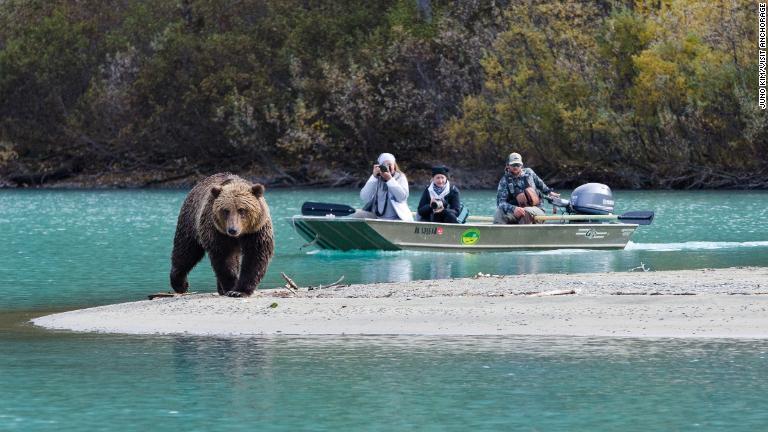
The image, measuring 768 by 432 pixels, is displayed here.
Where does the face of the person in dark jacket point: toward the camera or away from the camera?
toward the camera

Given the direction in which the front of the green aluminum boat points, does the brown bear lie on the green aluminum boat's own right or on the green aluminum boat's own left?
on the green aluminum boat's own left

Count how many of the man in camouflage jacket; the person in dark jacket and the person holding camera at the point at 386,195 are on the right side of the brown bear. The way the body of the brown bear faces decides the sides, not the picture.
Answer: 0

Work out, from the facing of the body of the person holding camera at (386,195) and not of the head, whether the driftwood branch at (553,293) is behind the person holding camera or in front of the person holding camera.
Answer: in front

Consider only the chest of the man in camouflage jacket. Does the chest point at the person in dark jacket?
no

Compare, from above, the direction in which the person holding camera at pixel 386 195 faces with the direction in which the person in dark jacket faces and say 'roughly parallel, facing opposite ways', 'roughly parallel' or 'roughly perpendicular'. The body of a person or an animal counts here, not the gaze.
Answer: roughly parallel

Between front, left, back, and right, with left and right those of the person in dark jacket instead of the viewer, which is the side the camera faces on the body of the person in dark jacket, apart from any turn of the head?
front

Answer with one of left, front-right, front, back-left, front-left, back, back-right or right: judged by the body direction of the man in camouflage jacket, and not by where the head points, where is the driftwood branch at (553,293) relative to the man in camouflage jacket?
front

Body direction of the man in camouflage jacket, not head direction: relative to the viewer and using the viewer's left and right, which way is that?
facing the viewer

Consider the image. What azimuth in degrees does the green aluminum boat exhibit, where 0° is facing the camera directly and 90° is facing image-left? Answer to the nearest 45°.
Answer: approximately 90°

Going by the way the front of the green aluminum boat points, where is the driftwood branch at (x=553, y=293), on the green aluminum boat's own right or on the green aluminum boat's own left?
on the green aluminum boat's own left

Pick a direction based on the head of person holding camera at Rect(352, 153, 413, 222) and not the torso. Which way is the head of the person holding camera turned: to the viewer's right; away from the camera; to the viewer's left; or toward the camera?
toward the camera

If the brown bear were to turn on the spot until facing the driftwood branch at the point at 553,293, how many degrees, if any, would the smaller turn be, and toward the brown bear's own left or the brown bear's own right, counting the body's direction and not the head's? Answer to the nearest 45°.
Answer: approximately 45° to the brown bear's own left
